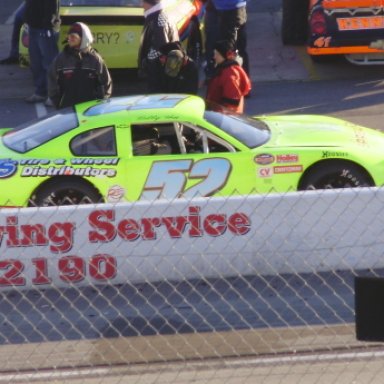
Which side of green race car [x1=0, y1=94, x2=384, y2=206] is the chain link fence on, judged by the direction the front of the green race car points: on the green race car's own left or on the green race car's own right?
on the green race car's own right

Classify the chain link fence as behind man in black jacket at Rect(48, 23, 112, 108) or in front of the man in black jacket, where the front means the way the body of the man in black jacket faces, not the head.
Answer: in front

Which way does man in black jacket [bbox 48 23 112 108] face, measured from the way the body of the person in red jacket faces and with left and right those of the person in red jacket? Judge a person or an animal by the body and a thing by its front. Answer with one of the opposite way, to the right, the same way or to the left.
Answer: to the left

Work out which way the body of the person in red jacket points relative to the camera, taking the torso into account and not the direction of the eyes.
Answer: to the viewer's left

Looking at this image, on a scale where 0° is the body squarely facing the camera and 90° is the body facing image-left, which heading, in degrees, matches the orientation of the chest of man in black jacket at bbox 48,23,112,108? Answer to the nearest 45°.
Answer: approximately 0°
